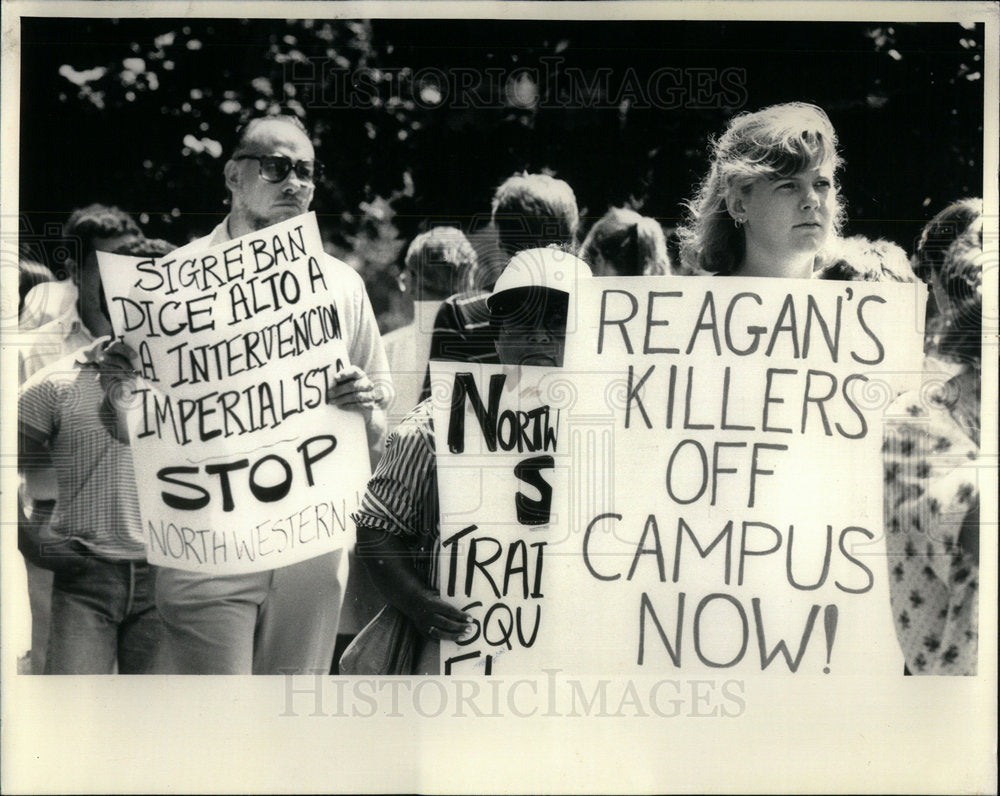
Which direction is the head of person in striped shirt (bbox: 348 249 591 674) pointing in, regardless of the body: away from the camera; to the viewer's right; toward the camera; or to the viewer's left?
toward the camera

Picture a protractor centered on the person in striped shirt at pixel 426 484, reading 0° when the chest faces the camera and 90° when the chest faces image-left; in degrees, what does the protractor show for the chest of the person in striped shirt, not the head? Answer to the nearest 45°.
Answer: approximately 315°

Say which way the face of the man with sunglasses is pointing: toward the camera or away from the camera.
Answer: toward the camera
